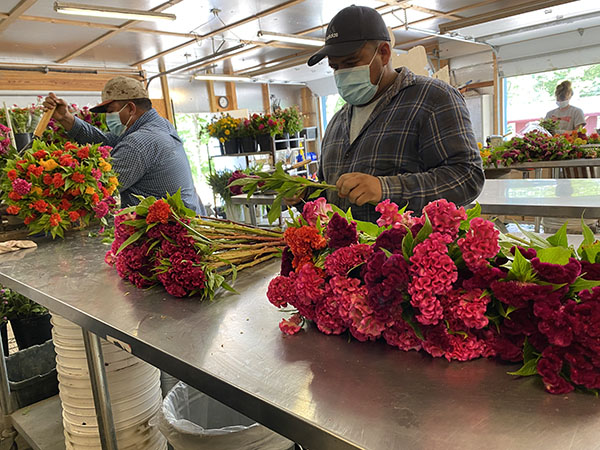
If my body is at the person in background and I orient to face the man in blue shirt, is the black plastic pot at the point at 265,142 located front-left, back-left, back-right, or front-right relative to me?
front-right

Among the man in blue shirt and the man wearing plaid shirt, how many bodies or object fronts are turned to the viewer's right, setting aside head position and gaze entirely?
0

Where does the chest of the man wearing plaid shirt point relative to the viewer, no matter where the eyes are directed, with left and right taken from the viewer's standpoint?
facing the viewer and to the left of the viewer

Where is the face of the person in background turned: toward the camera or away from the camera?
toward the camera

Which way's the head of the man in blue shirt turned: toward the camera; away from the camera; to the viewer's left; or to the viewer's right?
to the viewer's left

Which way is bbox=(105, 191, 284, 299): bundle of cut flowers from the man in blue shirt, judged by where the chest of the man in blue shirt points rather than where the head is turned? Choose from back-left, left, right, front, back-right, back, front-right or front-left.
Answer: left

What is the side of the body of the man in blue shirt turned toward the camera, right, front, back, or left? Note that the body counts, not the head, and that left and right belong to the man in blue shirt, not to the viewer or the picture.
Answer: left

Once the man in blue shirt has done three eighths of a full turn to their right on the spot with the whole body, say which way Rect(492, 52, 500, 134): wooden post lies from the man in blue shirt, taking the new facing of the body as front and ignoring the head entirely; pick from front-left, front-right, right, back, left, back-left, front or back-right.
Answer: front

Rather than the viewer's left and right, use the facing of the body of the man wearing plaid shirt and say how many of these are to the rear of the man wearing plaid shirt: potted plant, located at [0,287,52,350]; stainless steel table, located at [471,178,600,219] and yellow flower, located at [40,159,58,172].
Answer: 1

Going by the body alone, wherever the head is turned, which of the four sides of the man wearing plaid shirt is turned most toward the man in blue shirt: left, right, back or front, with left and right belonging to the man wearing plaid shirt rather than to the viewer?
right

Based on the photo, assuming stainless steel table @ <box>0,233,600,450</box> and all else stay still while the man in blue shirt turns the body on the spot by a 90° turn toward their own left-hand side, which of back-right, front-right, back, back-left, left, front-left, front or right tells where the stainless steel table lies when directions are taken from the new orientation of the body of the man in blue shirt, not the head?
front

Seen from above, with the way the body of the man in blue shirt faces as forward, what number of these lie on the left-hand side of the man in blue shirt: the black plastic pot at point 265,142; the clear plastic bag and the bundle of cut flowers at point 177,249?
2

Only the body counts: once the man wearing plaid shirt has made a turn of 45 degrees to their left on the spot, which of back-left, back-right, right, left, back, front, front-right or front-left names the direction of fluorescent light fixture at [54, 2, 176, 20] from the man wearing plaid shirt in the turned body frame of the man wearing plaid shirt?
back-right

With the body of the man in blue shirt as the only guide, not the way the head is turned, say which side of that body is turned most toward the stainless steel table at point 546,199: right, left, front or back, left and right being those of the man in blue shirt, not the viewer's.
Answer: back
